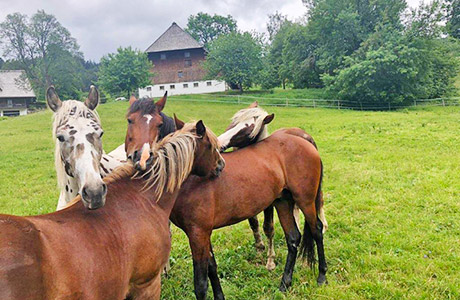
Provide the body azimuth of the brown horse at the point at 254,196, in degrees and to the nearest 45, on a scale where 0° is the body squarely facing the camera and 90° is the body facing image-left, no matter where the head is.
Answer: approximately 45°

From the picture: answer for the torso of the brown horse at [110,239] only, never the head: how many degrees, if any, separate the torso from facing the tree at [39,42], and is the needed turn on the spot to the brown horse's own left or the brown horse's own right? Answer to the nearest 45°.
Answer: approximately 45° to the brown horse's own left

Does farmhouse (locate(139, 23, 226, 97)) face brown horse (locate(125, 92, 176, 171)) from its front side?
yes

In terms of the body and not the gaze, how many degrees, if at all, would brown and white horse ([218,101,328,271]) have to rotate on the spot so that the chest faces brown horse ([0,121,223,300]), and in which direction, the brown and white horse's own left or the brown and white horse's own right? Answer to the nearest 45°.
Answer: approximately 45° to the brown and white horse's own left

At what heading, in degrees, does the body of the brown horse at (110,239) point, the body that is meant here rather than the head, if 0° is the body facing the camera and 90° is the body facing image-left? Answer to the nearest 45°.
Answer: approximately 225°

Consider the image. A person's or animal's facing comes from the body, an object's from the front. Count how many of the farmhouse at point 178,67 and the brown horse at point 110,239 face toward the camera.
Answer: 1

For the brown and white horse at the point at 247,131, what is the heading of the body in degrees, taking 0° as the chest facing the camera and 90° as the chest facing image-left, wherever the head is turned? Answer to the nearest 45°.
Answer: approximately 45°

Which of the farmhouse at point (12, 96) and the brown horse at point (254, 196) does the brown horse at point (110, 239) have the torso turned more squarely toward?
the brown horse

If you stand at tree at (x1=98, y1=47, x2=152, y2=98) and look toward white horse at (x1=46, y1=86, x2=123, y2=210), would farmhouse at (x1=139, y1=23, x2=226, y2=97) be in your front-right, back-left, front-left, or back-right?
back-left
